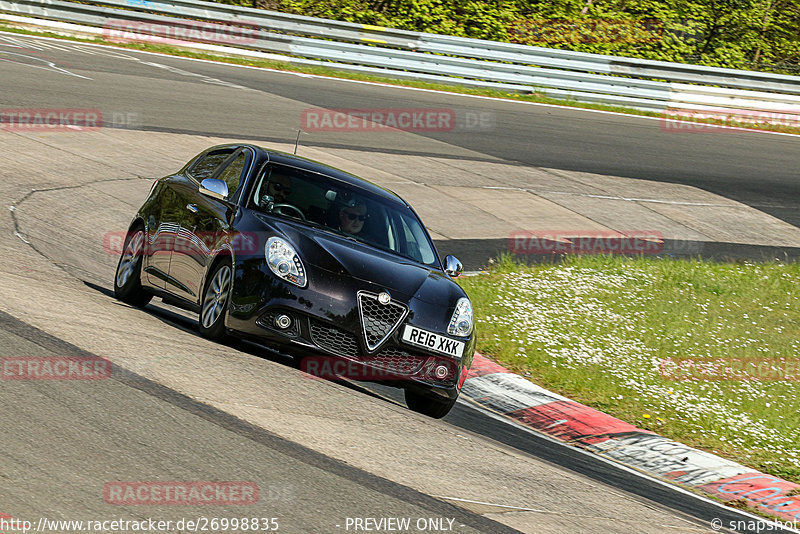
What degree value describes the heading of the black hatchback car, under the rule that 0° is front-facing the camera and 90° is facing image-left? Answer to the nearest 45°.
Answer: approximately 315°

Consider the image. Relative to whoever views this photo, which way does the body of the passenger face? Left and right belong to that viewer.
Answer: facing the viewer and to the right of the viewer

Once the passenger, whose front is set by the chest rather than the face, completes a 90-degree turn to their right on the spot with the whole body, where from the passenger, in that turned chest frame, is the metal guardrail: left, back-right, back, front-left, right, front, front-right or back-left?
back-right

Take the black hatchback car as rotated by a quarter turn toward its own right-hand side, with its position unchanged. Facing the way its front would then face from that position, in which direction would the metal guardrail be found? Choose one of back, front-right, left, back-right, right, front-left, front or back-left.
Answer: back-right

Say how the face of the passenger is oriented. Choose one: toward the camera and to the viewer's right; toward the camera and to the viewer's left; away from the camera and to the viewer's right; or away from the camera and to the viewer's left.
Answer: toward the camera and to the viewer's right
